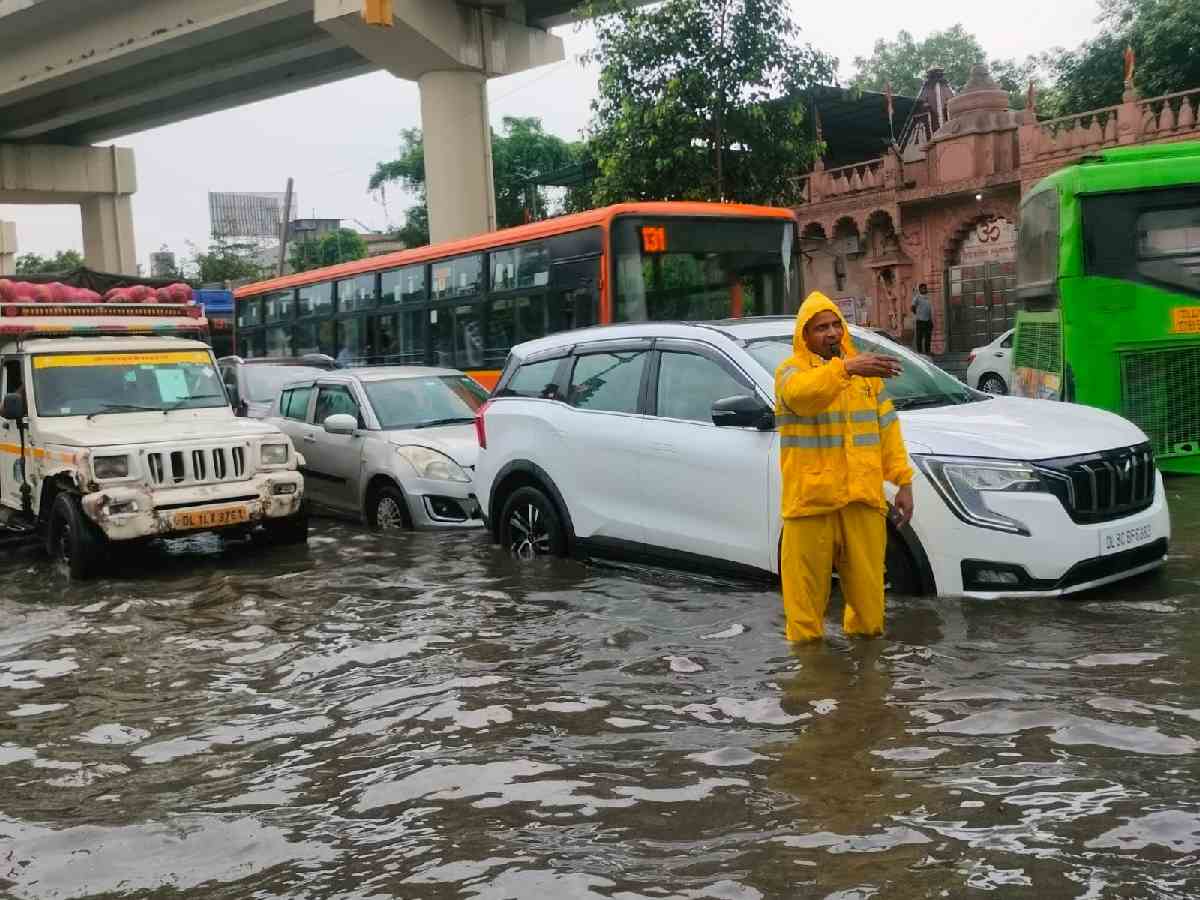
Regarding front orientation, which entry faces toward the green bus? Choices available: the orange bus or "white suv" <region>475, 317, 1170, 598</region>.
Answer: the orange bus

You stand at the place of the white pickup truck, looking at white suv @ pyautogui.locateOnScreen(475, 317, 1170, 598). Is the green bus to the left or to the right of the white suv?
left

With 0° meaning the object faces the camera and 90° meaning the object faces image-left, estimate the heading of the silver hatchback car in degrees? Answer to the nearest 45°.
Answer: approximately 315°

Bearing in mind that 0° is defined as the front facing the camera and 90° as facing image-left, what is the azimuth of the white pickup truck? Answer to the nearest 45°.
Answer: approximately 315°

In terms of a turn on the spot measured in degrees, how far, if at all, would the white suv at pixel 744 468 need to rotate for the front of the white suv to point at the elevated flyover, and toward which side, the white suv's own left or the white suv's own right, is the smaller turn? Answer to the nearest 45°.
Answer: approximately 180°

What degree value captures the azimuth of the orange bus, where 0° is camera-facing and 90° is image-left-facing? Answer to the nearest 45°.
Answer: approximately 315°

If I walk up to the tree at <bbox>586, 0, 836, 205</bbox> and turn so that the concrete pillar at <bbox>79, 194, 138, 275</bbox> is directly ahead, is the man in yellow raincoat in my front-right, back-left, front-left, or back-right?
back-left

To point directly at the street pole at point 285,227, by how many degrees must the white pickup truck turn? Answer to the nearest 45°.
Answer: approximately 135° to its left

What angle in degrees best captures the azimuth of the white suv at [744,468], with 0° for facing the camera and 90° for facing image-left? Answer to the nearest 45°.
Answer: approximately 315°

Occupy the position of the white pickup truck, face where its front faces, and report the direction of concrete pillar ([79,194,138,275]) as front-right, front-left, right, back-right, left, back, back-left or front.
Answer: back-left
